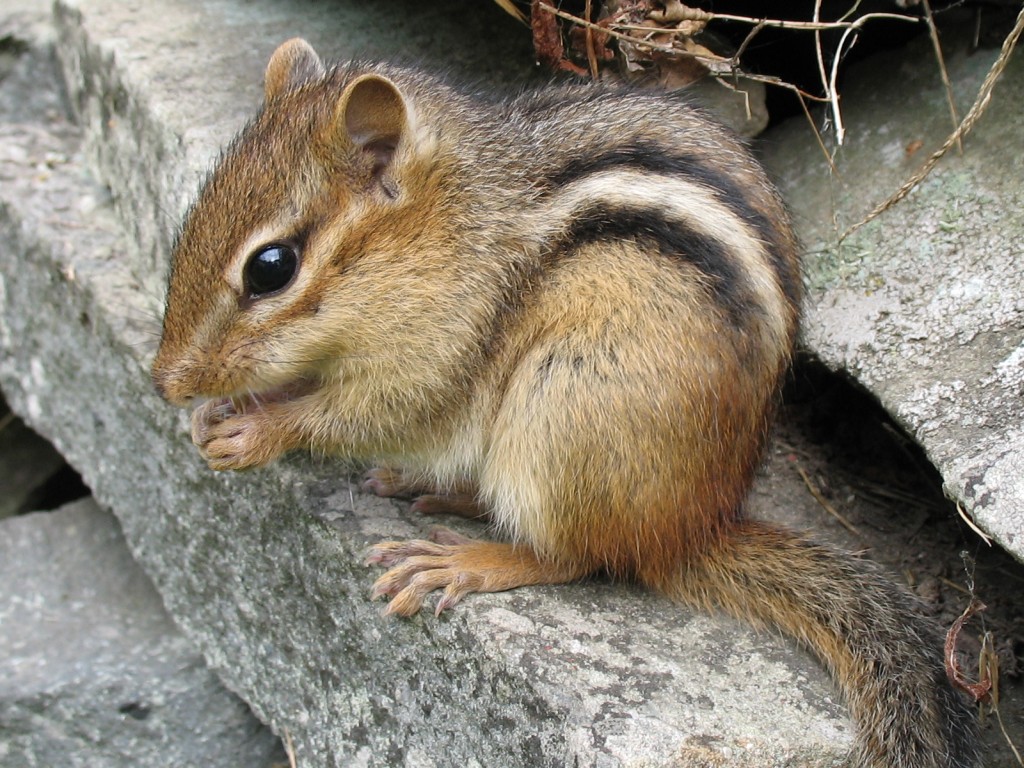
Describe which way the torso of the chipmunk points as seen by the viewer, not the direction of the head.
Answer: to the viewer's left

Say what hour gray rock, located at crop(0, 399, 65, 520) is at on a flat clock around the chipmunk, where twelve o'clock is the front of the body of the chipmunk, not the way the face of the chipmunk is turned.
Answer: The gray rock is roughly at 1 o'clock from the chipmunk.

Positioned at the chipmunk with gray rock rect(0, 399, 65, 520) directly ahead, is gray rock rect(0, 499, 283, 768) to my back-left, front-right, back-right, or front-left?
front-left

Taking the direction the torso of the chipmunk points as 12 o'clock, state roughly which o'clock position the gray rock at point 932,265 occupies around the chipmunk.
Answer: The gray rock is roughly at 5 o'clock from the chipmunk.

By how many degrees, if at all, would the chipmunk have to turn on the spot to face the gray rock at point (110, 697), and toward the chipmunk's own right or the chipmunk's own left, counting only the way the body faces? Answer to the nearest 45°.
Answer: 0° — it already faces it
